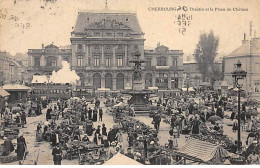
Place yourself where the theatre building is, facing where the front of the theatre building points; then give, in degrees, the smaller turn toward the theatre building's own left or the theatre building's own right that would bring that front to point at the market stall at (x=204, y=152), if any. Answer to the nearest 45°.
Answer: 0° — it already faces it

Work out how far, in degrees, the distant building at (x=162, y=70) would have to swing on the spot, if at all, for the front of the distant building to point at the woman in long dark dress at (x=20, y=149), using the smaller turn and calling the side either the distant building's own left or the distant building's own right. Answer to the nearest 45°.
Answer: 0° — it already faces them

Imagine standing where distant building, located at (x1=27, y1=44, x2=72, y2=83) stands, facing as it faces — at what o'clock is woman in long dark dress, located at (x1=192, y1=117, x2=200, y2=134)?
The woman in long dark dress is roughly at 11 o'clock from the distant building.

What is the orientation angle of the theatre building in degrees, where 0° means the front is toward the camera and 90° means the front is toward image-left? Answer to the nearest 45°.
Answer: approximately 0°

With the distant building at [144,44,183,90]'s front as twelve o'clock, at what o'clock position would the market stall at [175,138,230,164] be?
The market stall is roughly at 12 o'clock from the distant building.

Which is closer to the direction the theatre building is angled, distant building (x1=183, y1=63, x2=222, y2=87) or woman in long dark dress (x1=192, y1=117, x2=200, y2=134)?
the woman in long dark dress

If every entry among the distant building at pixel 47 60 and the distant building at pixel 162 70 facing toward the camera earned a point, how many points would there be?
2
